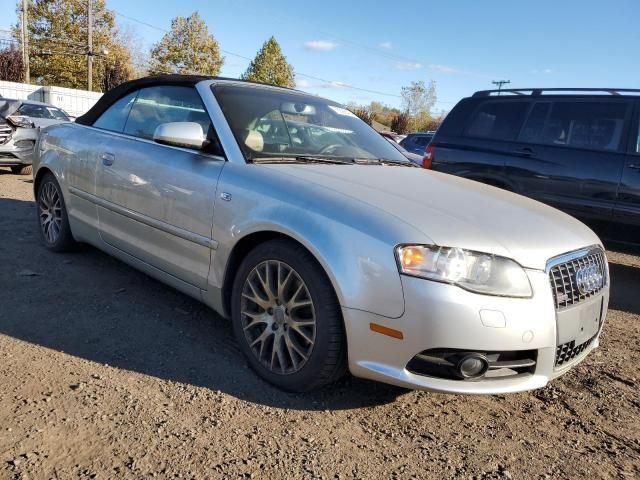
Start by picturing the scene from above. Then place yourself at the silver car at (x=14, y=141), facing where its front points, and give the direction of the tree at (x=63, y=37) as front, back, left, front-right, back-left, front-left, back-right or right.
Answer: back-right

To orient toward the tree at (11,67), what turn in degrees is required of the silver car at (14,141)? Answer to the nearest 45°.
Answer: approximately 135° to its right

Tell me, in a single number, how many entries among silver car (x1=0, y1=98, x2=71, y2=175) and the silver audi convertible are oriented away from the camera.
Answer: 0

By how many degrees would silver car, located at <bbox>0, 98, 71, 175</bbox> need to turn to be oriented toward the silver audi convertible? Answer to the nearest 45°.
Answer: approximately 45° to its left

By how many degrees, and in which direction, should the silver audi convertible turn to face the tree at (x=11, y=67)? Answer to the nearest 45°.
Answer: approximately 180°

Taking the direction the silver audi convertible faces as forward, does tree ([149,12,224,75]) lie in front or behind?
behind

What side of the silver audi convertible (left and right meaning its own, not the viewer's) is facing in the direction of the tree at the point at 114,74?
back

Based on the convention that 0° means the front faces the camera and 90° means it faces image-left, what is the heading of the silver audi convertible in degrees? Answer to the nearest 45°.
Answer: approximately 315°

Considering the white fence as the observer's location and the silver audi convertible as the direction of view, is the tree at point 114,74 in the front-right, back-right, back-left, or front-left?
back-left

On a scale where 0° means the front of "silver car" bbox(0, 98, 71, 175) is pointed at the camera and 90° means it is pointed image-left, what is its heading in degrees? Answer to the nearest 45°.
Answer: approximately 45°

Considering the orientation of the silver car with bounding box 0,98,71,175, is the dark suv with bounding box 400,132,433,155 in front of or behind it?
behind
